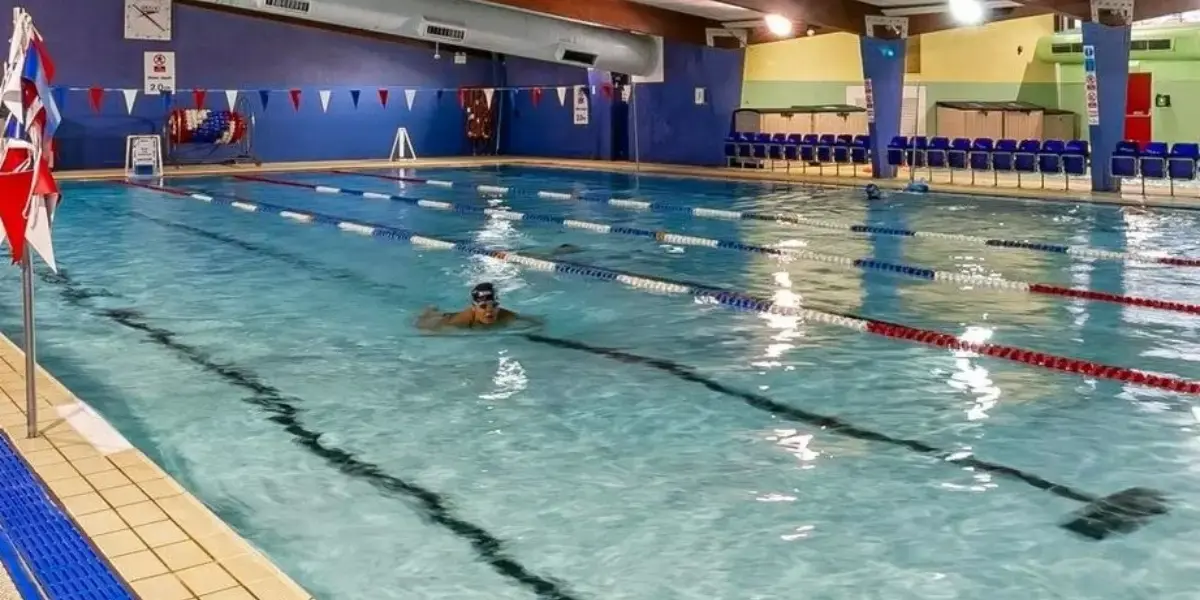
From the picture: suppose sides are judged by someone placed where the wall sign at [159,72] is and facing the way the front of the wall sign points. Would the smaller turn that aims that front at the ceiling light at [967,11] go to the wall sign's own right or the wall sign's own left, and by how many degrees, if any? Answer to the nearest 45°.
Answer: approximately 45° to the wall sign's own left

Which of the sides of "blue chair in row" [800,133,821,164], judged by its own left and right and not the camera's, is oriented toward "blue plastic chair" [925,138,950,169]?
left

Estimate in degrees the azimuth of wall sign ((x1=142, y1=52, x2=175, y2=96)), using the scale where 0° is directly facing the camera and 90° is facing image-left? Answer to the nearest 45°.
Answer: approximately 0°

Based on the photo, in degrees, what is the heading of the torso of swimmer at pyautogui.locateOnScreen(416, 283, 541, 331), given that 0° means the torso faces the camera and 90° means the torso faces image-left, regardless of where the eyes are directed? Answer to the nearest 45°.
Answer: approximately 0°

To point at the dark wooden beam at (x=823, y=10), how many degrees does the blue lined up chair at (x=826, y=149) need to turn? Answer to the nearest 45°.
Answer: approximately 45° to its left

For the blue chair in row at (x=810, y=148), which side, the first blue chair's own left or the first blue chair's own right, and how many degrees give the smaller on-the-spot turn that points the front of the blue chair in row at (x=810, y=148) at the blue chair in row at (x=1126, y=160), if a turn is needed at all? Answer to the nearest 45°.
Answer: approximately 90° to the first blue chair's own left

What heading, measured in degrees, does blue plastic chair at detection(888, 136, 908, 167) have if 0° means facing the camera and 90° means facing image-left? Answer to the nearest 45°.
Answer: approximately 45°
